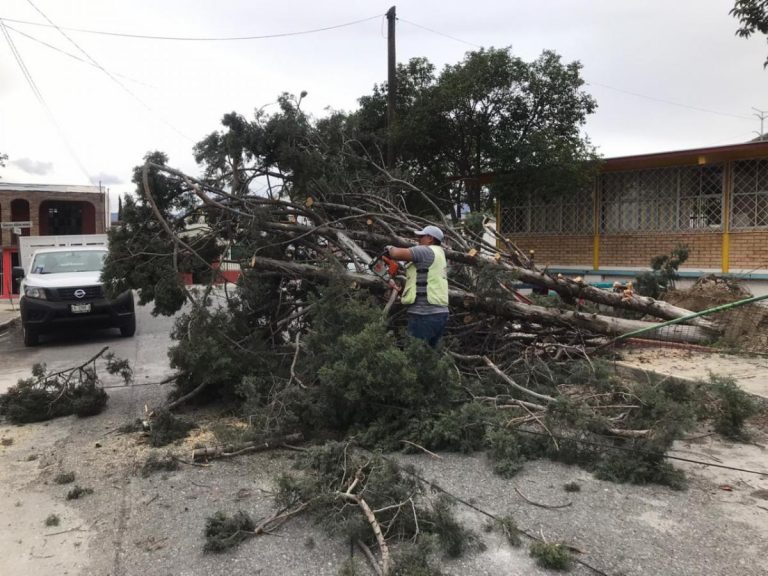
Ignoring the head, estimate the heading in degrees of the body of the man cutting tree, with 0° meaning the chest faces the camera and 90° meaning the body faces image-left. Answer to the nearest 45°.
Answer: approximately 90°

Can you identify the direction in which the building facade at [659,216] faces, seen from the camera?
facing the viewer and to the left of the viewer

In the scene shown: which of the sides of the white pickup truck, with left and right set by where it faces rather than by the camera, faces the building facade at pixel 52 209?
back

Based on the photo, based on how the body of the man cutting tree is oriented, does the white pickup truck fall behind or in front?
in front

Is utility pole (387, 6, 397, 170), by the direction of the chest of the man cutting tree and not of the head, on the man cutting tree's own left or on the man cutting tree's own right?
on the man cutting tree's own right

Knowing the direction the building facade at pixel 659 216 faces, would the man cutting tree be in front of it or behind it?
in front

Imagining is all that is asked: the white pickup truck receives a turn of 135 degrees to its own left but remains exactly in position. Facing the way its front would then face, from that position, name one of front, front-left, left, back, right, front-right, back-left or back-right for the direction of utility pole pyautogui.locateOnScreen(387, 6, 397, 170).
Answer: front-right

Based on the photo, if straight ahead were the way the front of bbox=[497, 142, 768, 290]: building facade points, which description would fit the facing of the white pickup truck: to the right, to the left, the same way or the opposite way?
to the left

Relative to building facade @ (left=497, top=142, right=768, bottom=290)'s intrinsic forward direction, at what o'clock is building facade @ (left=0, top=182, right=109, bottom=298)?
building facade @ (left=0, top=182, right=109, bottom=298) is roughly at 2 o'clock from building facade @ (left=497, top=142, right=768, bottom=290).

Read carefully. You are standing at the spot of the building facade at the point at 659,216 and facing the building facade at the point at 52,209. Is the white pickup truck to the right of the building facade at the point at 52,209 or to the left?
left

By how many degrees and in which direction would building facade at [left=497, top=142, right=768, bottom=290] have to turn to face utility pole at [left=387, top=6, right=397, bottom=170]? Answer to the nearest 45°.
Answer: approximately 45° to its right

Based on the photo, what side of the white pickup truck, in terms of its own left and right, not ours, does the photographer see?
front

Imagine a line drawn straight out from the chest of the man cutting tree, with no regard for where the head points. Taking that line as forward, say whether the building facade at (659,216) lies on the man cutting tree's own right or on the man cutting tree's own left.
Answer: on the man cutting tree's own right

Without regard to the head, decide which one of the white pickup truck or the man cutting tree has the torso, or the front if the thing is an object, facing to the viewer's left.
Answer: the man cutting tree
